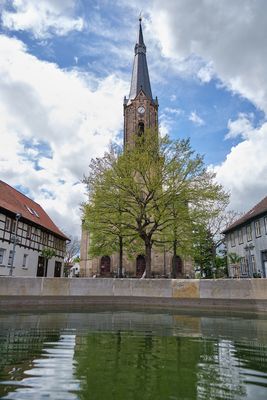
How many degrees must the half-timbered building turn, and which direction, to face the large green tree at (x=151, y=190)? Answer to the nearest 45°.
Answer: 0° — it already faces it

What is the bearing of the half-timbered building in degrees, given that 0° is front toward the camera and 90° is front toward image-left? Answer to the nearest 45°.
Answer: approximately 315°
